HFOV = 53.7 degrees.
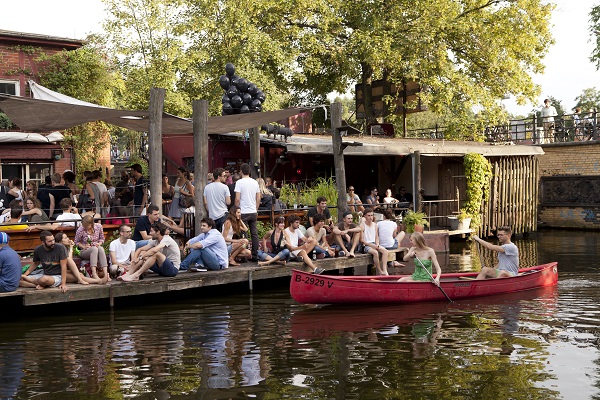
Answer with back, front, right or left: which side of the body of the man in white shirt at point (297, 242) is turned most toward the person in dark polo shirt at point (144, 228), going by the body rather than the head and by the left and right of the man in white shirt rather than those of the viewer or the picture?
right

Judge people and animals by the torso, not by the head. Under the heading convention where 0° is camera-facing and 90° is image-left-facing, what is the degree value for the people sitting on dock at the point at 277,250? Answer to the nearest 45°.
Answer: approximately 0°

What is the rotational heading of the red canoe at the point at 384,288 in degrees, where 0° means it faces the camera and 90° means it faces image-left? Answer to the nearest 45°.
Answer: approximately 90°

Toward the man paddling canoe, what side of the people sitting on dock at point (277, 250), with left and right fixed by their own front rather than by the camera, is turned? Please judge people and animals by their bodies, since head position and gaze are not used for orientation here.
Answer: left

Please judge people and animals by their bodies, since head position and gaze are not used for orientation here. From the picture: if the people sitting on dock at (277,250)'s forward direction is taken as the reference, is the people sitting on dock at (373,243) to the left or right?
on their left

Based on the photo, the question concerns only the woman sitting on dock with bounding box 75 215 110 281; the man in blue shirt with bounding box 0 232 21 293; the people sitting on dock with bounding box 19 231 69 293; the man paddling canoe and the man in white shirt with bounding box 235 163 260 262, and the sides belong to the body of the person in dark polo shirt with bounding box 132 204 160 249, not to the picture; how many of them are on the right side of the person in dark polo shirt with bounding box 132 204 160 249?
3

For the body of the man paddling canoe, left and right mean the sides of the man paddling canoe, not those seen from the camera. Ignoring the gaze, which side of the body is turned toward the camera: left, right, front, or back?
left

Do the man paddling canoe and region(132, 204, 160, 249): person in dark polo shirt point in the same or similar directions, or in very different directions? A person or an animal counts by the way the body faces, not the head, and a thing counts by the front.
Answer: very different directions

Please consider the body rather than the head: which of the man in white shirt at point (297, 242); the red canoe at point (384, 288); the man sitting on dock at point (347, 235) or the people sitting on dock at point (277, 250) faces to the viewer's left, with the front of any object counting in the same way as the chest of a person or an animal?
the red canoe

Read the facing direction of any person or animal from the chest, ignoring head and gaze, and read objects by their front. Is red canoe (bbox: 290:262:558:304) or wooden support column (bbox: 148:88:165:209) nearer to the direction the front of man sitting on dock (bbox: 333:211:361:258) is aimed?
the red canoe
